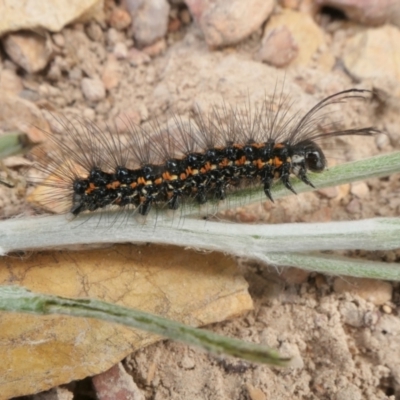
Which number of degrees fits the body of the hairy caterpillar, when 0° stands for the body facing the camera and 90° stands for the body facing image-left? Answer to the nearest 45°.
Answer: approximately 270°

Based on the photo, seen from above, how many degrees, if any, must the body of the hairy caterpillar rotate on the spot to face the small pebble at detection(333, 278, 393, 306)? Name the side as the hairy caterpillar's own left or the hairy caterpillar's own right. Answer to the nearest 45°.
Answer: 0° — it already faces it

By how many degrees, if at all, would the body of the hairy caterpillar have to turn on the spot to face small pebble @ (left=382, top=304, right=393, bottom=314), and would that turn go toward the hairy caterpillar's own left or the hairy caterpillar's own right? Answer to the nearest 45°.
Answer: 0° — it already faces it
